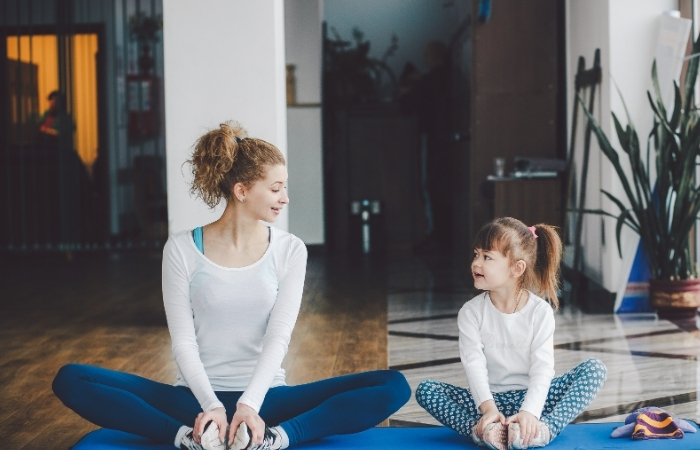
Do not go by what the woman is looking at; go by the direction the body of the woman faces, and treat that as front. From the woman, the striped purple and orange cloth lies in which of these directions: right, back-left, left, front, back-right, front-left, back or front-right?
left

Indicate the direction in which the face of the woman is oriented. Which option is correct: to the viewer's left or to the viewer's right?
to the viewer's right

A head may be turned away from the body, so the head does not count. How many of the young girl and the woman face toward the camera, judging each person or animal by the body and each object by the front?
2

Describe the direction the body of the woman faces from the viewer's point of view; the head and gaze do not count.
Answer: toward the camera

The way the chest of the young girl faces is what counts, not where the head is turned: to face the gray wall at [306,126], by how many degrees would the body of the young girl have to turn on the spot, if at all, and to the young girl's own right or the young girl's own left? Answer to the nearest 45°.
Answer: approximately 180°

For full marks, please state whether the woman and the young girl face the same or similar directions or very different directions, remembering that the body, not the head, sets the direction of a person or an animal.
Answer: same or similar directions

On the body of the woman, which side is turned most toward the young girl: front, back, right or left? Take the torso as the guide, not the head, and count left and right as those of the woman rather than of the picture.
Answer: left

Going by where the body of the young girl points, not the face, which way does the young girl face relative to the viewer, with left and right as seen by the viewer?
facing the viewer

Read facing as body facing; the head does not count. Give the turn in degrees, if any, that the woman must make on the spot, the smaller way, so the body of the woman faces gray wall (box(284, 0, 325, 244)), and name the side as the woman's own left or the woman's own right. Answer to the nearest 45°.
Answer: approximately 180°
